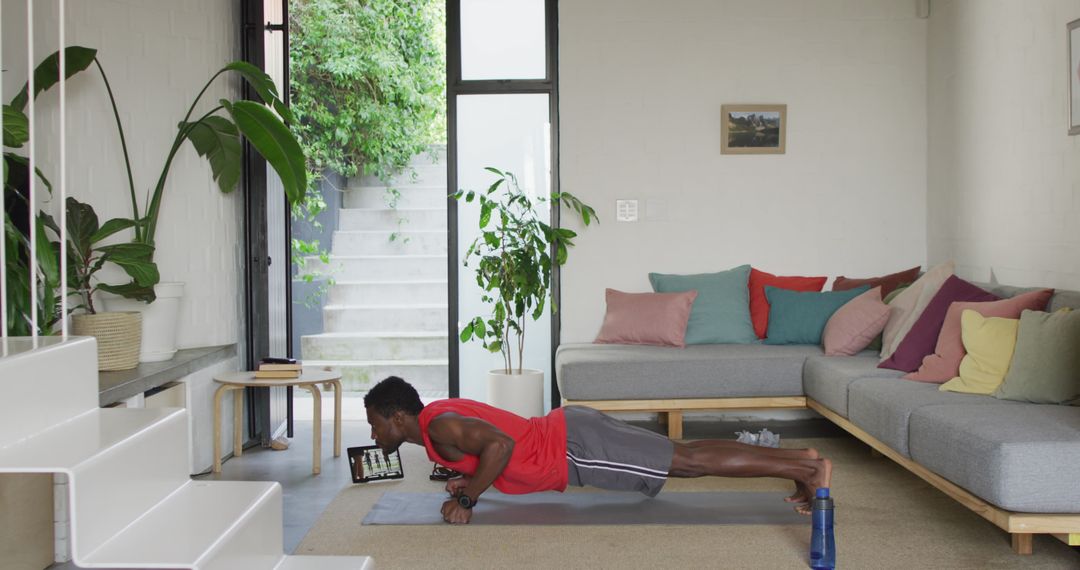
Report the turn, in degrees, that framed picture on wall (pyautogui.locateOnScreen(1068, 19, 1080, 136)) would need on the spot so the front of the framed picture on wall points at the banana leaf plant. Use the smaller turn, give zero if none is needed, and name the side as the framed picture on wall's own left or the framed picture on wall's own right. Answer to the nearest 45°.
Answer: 0° — it already faces it

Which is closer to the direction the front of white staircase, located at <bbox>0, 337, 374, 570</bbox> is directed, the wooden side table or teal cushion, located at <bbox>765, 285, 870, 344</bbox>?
the teal cushion

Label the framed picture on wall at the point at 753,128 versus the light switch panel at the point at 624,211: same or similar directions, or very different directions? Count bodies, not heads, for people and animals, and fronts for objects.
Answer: same or similar directions

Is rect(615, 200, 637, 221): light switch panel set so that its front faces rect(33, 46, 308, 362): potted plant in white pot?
no

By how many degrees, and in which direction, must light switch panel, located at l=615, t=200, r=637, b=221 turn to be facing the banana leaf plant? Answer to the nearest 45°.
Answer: approximately 45° to its right

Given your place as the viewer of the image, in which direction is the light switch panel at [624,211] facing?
facing the viewer

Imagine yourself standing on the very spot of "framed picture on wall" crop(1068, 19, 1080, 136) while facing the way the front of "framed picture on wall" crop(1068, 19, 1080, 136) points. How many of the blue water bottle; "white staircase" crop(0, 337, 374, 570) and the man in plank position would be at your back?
0

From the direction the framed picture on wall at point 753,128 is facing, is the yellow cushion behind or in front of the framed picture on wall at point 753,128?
in front

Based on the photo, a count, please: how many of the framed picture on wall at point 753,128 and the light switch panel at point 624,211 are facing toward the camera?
2

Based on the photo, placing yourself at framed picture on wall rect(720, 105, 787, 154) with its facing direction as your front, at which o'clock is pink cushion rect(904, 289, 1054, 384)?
The pink cushion is roughly at 11 o'clock from the framed picture on wall.

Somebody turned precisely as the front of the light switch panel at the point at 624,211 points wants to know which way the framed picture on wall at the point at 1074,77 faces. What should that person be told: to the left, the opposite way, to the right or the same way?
to the right

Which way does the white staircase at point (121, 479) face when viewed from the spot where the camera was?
facing the viewer and to the right of the viewer

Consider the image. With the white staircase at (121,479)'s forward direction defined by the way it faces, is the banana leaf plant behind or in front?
behind

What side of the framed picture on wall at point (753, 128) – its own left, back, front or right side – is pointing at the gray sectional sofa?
front

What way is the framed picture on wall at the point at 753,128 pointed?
toward the camera
